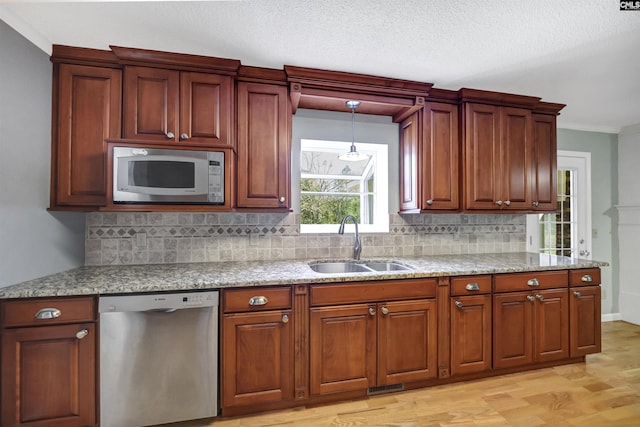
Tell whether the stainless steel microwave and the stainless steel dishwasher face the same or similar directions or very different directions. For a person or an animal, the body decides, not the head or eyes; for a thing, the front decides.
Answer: same or similar directions

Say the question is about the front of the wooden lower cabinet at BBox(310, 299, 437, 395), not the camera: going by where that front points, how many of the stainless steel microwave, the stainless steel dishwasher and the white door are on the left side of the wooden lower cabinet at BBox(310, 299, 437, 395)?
1

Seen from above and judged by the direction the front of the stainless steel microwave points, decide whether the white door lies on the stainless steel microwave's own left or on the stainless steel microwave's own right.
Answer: on the stainless steel microwave's own left

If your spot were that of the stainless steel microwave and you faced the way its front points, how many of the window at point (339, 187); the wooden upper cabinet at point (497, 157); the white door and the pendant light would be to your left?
4

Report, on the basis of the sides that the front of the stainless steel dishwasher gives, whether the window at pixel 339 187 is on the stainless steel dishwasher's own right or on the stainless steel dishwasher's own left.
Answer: on the stainless steel dishwasher's own left

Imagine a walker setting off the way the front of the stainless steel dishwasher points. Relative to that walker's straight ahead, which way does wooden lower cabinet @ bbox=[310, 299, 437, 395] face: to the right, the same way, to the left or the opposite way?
the same way

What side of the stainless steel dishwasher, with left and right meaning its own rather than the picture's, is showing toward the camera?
front

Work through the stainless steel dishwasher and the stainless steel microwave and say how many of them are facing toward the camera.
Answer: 2

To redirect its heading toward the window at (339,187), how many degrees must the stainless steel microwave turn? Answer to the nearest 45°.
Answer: approximately 90° to its left

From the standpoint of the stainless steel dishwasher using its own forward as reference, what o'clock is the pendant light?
The pendant light is roughly at 9 o'clock from the stainless steel dishwasher.

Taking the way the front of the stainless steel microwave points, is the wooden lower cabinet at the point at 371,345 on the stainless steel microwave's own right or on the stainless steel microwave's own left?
on the stainless steel microwave's own left

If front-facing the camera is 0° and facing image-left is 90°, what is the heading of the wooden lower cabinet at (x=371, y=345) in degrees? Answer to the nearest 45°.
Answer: approximately 315°

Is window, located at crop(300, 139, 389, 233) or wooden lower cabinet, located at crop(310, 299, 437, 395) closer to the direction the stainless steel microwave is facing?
the wooden lower cabinet

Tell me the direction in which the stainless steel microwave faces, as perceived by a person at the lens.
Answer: facing the viewer

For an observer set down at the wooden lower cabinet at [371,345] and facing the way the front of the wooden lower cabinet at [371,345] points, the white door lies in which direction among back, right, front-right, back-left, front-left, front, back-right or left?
left
